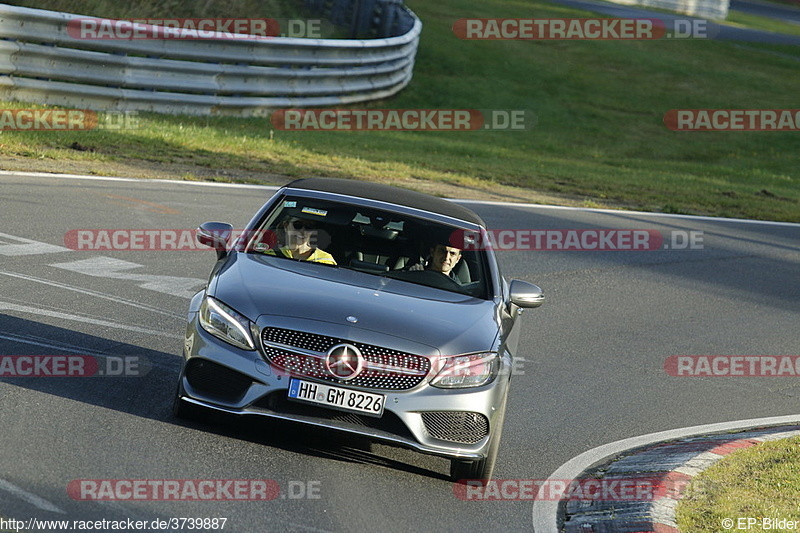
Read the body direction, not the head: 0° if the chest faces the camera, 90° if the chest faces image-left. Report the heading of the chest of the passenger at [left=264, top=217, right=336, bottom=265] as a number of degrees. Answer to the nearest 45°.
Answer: approximately 0°

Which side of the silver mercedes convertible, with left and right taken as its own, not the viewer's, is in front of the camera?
front

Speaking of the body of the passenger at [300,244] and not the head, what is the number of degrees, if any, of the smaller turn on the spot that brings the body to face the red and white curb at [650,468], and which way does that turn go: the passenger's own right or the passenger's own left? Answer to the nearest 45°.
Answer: approximately 45° to the passenger's own left

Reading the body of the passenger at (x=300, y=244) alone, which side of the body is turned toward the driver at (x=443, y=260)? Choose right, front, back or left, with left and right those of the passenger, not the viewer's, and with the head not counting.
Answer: left

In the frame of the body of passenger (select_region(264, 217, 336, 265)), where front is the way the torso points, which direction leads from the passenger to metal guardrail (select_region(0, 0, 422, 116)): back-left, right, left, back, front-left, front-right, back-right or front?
back
